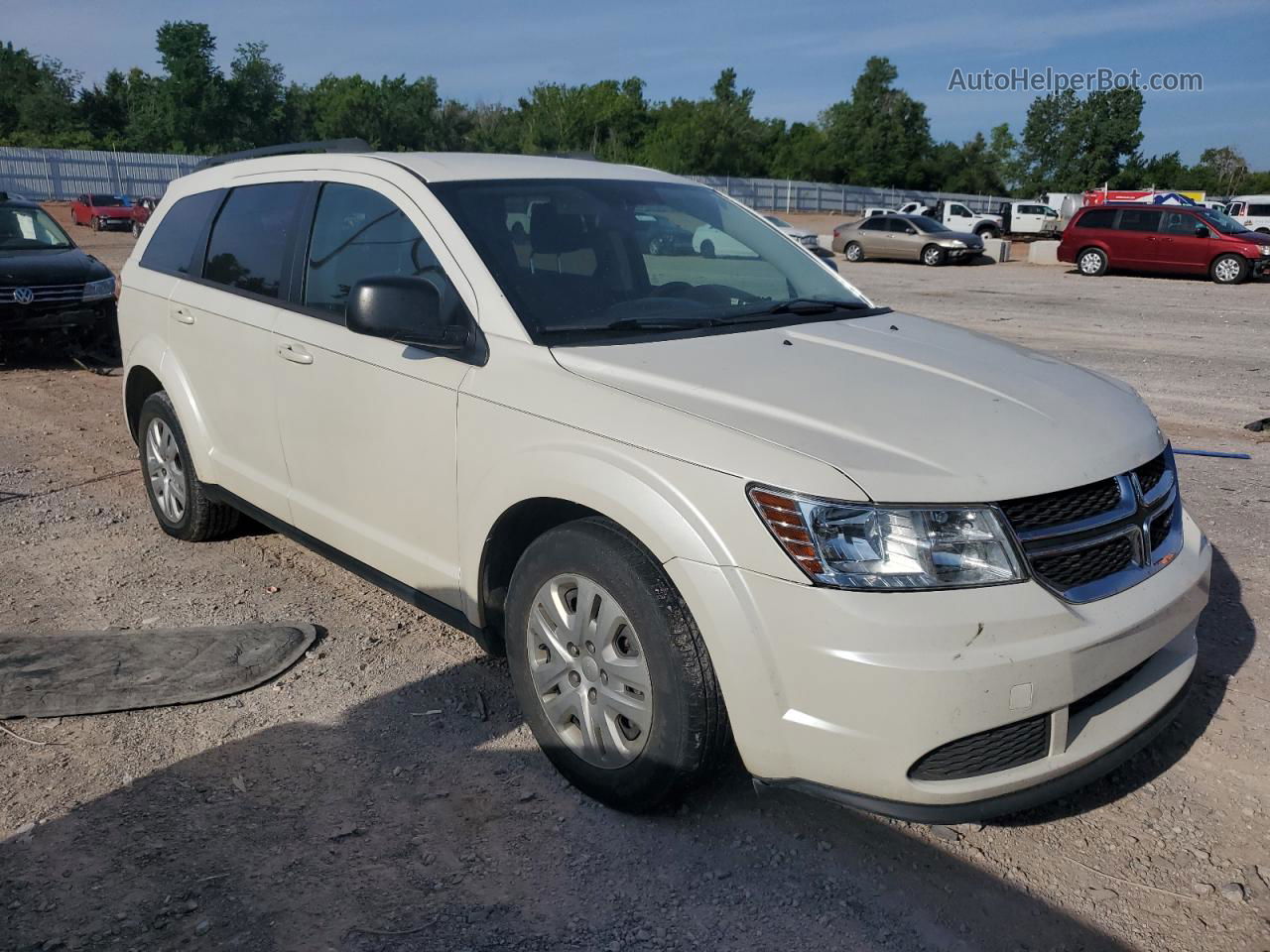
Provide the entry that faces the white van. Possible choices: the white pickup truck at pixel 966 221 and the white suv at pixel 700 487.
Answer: the white pickup truck

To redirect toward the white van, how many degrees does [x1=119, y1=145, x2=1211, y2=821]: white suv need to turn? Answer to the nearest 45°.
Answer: approximately 90° to its left

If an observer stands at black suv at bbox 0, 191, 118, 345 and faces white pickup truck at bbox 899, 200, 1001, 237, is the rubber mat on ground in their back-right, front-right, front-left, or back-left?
back-right

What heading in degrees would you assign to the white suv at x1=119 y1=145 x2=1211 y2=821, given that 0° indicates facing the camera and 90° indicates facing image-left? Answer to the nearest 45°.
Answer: approximately 315°

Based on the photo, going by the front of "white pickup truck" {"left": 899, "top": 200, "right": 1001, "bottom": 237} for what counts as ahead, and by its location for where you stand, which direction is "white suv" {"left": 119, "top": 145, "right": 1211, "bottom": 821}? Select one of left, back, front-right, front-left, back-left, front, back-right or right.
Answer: right

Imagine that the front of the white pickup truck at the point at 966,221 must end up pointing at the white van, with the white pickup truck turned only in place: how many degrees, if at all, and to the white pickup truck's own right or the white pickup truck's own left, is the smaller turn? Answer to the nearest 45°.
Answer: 0° — it already faces it

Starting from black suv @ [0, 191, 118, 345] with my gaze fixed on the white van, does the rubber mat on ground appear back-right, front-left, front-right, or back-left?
back-right

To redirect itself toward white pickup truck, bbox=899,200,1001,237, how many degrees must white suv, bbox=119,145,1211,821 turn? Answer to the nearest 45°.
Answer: approximately 135° to its left

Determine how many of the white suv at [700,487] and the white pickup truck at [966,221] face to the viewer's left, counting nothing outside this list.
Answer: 0

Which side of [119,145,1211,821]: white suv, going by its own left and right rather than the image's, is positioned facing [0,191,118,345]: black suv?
back

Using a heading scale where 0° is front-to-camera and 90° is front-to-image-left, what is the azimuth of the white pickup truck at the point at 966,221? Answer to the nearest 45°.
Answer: approximately 270°
